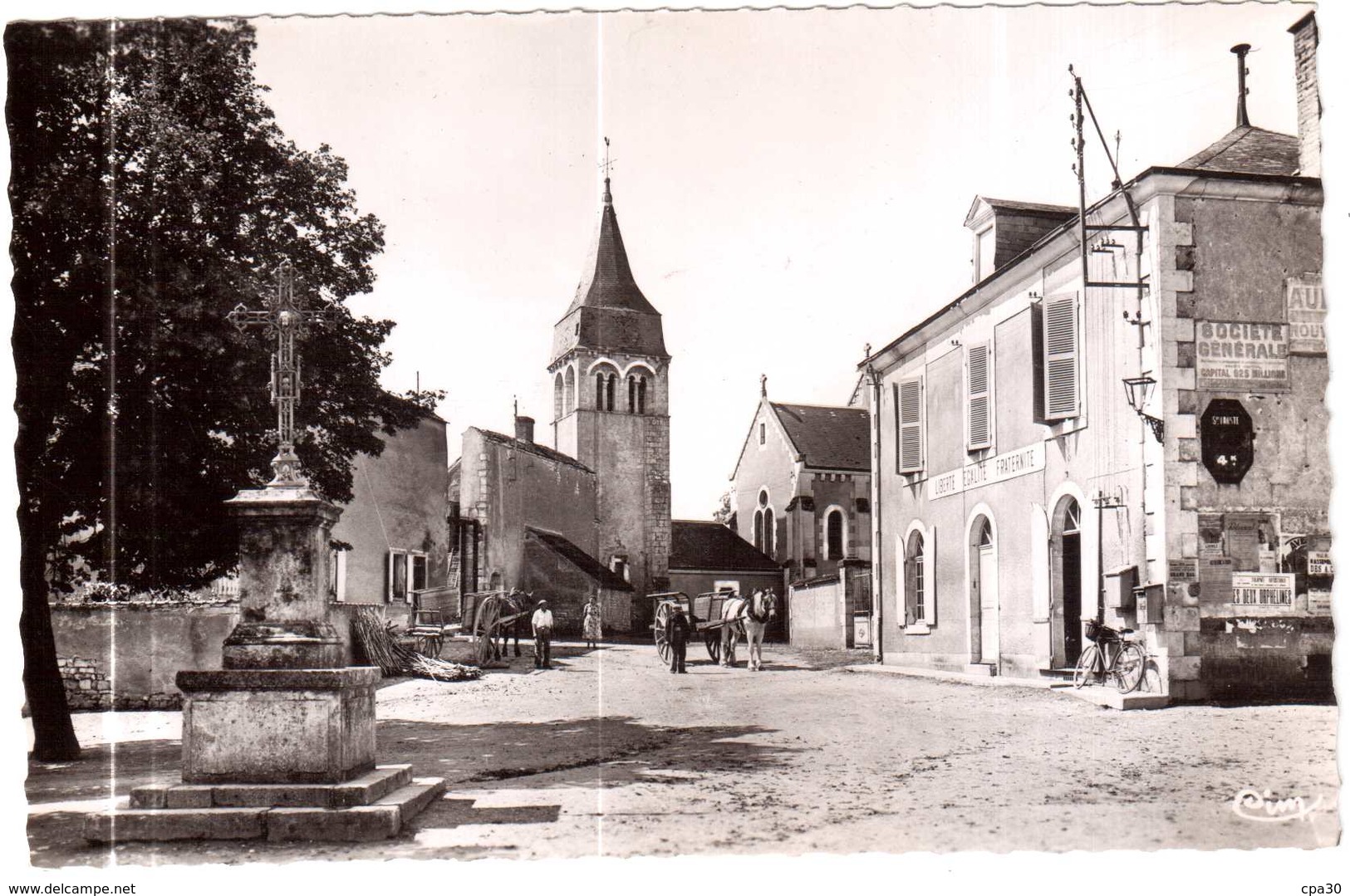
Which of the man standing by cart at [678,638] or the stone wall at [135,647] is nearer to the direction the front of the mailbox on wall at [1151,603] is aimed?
the stone wall

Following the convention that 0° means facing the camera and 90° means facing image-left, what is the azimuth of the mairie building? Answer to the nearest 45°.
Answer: approximately 45°

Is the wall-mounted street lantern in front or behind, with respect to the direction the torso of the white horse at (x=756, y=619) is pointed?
in front

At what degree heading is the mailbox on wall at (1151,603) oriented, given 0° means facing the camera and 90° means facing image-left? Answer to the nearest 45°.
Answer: approximately 45°
